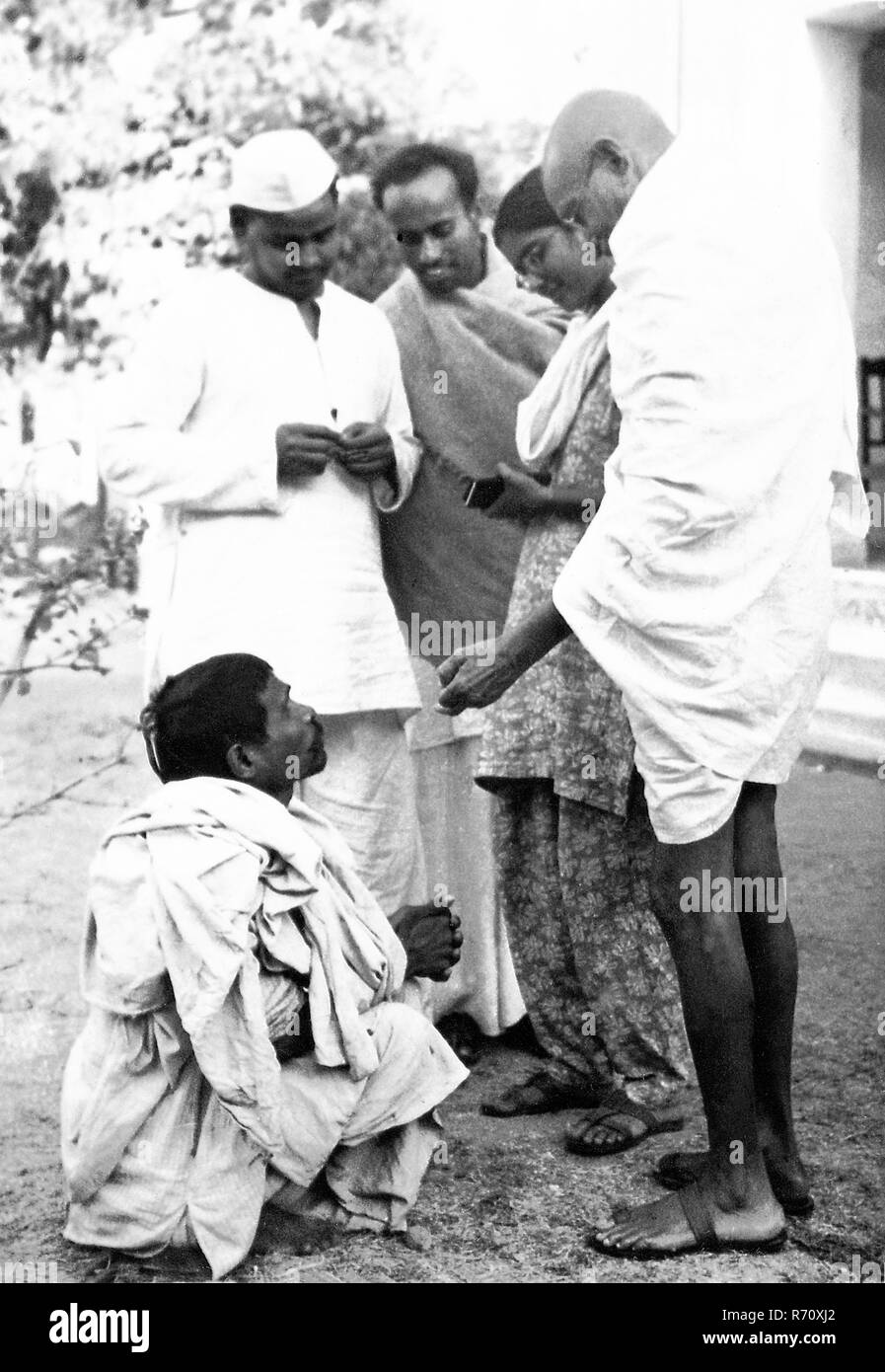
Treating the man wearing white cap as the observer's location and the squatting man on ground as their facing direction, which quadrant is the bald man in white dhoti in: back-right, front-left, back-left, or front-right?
front-left

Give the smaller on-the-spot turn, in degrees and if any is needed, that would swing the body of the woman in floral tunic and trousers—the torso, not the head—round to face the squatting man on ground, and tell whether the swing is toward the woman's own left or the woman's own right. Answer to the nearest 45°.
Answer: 0° — they already face them

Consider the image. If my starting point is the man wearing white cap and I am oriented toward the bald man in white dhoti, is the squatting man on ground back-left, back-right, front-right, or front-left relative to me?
front-right

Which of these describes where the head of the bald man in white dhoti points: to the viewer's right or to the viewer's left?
to the viewer's left

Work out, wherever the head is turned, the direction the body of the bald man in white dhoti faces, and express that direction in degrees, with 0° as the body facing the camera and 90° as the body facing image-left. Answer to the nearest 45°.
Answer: approximately 90°

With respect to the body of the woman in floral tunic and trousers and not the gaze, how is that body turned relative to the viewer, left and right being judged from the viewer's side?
facing the viewer and to the left of the viewer

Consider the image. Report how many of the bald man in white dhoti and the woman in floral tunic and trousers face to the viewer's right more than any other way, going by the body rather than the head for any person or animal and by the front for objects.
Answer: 0

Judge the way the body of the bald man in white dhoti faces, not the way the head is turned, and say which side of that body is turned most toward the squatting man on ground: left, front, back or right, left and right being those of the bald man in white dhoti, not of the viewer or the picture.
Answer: front

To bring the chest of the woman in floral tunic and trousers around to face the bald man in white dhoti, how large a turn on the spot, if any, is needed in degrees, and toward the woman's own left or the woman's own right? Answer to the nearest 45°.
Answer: approximately 90° to the woman's own left

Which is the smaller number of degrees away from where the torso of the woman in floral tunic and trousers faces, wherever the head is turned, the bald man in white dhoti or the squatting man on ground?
the squatting man on ground

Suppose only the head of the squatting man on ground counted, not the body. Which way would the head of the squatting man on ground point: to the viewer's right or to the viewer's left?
to the viewer's right

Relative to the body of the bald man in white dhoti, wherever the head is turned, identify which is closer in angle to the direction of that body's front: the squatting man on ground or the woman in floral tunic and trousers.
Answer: the squatting man on ground
